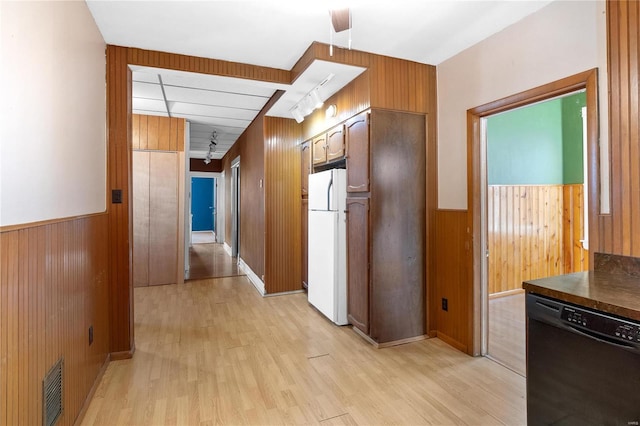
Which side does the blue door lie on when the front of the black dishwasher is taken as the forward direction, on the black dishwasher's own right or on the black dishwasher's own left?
on the black dishwasher's own right

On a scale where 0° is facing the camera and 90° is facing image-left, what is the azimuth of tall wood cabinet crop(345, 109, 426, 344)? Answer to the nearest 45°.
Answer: approximately 45°
